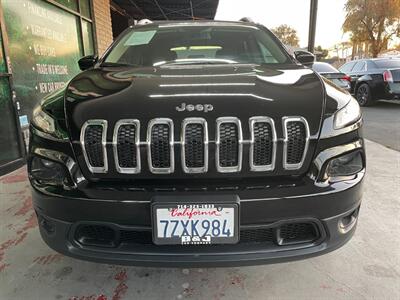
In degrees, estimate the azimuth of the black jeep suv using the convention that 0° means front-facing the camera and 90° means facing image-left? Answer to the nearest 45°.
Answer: approximately 0°

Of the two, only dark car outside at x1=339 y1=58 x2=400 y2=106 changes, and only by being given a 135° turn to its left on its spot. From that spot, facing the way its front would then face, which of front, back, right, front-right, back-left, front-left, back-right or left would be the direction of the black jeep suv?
front

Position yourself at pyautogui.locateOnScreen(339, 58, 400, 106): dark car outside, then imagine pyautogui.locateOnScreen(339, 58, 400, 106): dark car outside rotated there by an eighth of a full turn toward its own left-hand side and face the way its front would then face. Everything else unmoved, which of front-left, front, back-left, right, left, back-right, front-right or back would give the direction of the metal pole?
front-left

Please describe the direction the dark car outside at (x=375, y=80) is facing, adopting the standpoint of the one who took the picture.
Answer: facing away from the viewer and to the left of the viewer

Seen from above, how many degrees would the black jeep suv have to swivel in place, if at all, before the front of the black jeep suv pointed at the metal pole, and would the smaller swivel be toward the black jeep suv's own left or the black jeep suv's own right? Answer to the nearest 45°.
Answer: approximately 180°
